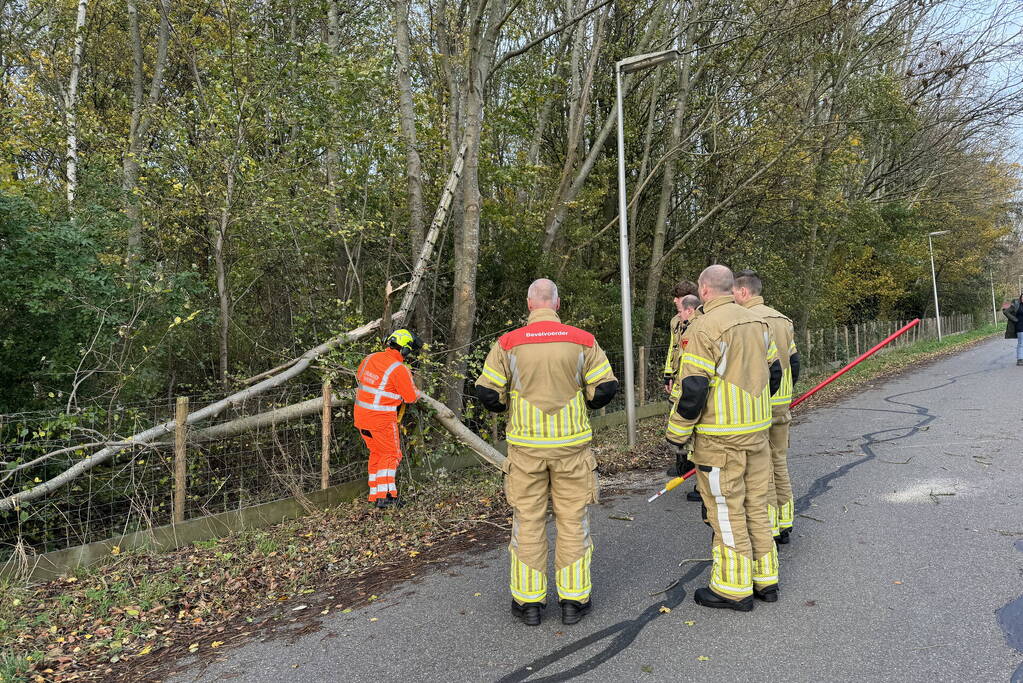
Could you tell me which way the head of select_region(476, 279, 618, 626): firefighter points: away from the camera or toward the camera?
away from the camera

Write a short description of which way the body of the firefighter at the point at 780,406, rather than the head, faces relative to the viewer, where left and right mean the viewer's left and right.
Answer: facing away from the viewer and to the left of the viewer

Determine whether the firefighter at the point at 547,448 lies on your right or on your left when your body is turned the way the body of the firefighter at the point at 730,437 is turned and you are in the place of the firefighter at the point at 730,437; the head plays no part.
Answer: on your left

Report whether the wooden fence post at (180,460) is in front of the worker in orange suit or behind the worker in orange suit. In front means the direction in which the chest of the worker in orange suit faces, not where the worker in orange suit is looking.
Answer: behind

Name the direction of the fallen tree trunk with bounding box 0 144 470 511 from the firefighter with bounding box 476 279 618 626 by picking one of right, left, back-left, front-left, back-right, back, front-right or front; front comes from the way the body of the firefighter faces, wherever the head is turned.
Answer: front-left

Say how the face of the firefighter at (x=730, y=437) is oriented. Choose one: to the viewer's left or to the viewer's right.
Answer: to the viewer's left

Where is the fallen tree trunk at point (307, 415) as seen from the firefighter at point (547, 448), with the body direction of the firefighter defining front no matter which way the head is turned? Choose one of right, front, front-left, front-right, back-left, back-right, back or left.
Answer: front-left

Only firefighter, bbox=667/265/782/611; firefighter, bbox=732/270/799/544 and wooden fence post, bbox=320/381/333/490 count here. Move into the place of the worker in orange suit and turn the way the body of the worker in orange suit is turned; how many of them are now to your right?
2

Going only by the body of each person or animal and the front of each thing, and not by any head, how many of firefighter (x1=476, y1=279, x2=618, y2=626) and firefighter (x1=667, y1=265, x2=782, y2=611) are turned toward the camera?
0

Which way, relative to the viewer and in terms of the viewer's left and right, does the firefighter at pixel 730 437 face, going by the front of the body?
facing away from the viewer and to the left of the viewer

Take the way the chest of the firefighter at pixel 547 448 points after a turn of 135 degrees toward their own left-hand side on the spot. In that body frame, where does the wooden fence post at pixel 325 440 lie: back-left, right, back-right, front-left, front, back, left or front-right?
right

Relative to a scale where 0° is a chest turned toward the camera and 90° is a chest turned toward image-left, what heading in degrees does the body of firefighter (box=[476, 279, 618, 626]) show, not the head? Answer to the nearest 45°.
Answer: approximately 180°

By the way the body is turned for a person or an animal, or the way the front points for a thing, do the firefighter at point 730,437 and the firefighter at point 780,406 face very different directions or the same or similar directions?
same or similar directions
